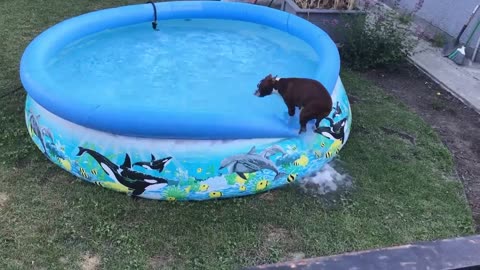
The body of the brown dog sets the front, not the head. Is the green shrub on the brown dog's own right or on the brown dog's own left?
on the brown dog's own right

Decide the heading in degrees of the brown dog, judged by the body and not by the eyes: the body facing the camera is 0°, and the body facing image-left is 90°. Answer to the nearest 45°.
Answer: approximately 90°

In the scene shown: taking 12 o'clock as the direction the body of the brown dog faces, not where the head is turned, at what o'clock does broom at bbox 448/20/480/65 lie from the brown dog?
The broom is roughly at 4 o'clock from the brown dog.

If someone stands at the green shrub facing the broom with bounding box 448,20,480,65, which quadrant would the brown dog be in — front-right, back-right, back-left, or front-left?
back-right
